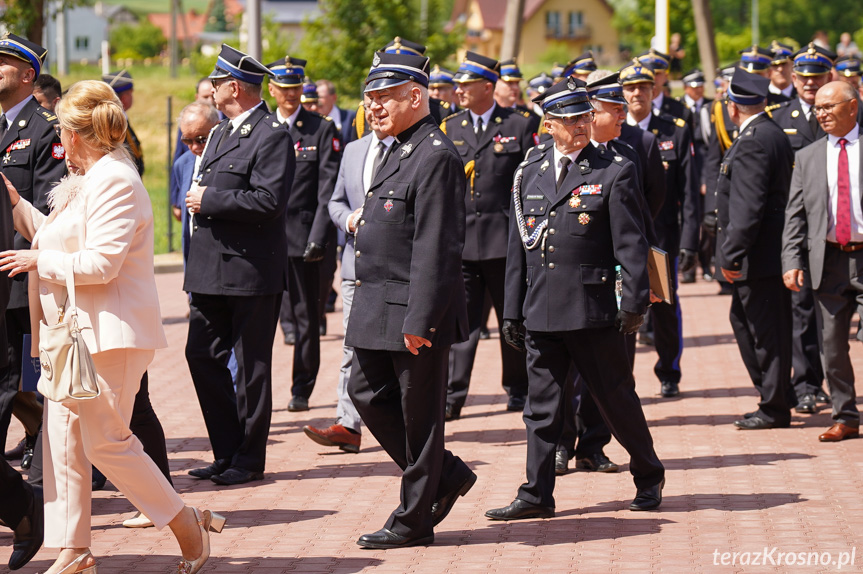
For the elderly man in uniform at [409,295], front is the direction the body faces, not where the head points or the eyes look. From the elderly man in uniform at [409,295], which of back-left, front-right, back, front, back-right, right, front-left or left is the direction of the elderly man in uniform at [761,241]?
back

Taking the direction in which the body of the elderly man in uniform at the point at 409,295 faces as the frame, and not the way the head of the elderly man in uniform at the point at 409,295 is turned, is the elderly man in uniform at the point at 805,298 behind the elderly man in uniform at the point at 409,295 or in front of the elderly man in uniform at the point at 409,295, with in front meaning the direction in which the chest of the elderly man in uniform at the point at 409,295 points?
behind

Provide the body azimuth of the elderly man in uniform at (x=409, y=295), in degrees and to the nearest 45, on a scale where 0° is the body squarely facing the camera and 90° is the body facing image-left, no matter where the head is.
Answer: approximately 45°

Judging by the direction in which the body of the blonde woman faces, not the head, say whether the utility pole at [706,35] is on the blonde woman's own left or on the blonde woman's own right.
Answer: on the blonde woman's own right

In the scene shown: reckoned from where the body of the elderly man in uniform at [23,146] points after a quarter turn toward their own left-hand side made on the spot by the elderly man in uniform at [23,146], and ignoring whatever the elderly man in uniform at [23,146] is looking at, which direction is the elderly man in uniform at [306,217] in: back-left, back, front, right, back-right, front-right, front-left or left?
left
